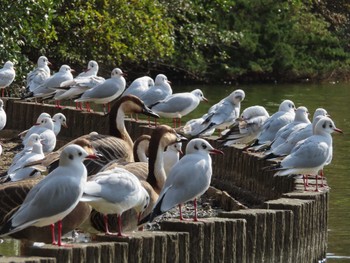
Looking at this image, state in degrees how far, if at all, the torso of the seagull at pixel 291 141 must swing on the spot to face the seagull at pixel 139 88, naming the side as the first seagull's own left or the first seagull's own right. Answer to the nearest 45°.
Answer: approximately 135° to the first seagull's own left

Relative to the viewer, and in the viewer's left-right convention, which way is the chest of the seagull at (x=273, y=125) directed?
facing to the right of the viewer

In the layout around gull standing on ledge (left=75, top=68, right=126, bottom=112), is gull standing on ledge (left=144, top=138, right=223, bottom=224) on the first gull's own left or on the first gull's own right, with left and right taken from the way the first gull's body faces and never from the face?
on the first gull's own right

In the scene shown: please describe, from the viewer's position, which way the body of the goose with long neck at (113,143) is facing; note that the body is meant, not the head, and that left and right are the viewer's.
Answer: facing to the right of the viewer

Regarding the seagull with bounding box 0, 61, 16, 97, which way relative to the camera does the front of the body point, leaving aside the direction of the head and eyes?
to the viewer's right

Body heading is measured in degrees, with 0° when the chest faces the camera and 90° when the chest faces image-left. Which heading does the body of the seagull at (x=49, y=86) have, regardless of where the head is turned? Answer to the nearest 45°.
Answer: approximately 270°

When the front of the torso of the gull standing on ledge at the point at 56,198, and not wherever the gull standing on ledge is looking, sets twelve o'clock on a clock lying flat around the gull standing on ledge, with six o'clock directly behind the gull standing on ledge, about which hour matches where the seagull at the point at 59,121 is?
The seagull is roughly at 9 o'clock from the gull standing on ledge.

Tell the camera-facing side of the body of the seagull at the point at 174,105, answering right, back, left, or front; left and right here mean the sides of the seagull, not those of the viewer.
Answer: right

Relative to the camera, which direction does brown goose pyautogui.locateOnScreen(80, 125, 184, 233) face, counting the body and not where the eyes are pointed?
to the viewer's right

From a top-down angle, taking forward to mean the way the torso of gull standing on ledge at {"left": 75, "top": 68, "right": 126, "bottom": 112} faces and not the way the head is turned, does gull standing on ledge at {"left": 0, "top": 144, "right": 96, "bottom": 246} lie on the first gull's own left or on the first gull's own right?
on the first gull's own right
